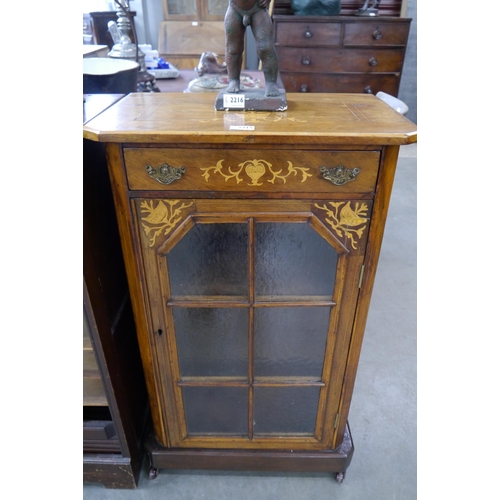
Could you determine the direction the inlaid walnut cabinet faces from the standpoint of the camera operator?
facing the viewer

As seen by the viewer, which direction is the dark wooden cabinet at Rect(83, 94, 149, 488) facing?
toward the camera

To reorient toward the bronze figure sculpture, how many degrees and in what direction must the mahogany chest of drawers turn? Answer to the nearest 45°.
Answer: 0° — it already faces it

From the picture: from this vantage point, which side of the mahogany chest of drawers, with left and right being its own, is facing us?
front

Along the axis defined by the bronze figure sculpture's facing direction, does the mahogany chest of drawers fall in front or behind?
behind
